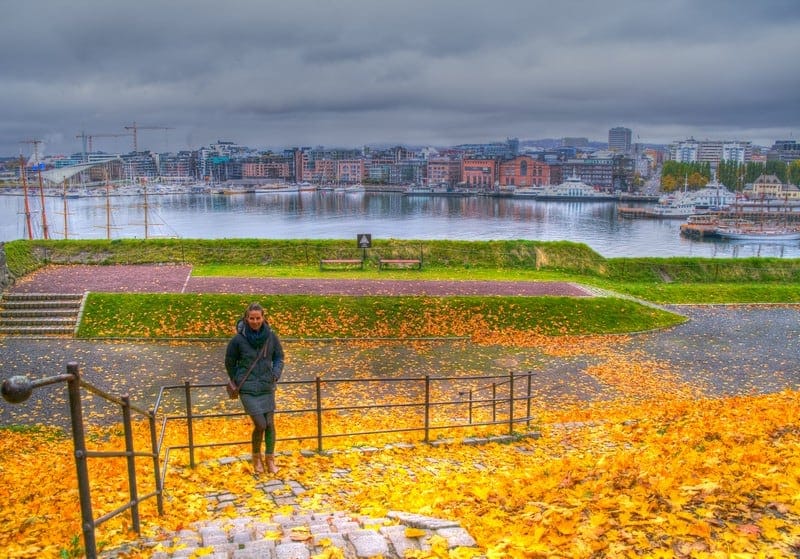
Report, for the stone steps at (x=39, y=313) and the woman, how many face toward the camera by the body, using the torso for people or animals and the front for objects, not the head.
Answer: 2

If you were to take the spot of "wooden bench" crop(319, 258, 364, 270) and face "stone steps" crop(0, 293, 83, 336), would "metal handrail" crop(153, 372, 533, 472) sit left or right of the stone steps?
left

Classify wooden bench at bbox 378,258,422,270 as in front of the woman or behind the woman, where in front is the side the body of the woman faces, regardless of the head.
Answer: behind

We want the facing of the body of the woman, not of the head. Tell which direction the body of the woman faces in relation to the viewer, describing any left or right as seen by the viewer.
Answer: facing the viewer

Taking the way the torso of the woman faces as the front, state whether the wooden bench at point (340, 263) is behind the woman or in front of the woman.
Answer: behind

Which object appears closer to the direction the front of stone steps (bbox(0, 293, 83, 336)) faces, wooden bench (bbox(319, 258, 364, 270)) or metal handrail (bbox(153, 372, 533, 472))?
the metal handrail

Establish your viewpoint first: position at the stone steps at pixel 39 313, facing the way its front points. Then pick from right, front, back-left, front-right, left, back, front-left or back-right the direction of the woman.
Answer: front

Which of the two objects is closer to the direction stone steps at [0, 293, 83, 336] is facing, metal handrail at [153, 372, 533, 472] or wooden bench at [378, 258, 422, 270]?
the metal handrail

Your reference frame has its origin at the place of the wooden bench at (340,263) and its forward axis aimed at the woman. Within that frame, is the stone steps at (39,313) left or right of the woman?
right

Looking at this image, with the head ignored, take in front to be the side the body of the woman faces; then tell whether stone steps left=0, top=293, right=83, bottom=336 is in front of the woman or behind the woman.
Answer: behind
